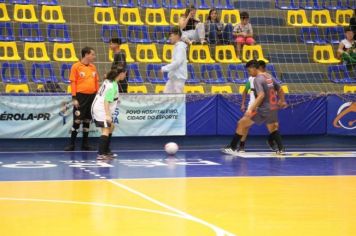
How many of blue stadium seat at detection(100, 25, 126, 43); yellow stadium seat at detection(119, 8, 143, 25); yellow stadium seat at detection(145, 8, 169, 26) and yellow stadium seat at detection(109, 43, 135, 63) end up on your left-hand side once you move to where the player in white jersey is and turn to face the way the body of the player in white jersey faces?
4

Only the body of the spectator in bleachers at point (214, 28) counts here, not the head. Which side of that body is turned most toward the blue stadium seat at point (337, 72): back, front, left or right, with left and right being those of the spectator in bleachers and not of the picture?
left

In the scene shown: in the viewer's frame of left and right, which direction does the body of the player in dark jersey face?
facing away from the viewer and to the left of the viewer

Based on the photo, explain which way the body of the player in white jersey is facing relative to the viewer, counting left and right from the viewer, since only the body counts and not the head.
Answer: facing to the right of the viewer

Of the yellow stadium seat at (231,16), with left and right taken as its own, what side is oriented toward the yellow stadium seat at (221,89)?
front

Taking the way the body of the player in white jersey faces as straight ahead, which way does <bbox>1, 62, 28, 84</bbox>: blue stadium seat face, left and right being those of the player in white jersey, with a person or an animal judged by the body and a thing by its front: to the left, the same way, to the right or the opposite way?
to the right

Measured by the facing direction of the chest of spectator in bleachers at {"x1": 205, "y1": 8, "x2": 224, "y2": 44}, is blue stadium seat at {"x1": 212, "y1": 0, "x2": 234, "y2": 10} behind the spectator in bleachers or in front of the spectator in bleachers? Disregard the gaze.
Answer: behind

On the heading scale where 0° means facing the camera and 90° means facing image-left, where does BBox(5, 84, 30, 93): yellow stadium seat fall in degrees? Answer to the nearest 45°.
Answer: approximately 0°

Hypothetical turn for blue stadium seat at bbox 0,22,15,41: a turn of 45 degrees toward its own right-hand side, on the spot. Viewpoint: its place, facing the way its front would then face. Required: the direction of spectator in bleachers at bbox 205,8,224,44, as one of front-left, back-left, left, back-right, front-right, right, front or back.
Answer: back-left

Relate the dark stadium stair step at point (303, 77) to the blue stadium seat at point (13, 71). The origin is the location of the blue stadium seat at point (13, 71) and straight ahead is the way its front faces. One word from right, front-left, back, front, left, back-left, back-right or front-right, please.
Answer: left
